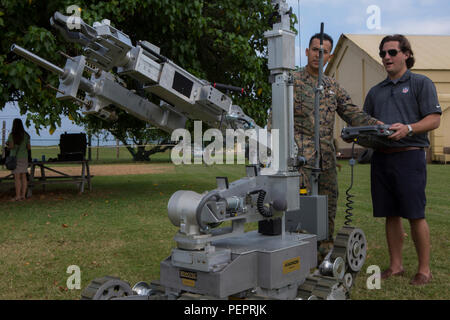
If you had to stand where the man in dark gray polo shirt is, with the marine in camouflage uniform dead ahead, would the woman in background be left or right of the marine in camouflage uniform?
right

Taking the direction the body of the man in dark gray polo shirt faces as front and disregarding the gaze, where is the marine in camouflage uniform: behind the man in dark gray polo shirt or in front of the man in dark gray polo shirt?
in front

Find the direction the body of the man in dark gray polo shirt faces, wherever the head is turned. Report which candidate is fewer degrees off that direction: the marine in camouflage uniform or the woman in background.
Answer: the marine in camouflage uniform

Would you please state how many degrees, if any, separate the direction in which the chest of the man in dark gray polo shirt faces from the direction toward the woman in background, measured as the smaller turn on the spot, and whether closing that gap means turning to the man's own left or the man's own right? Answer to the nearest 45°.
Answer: approximately 90° to the man's own right

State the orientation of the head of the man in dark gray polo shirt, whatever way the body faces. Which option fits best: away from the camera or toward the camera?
toward the camera

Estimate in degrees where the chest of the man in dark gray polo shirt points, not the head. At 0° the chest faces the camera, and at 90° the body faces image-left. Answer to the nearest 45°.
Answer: approximately 45°
